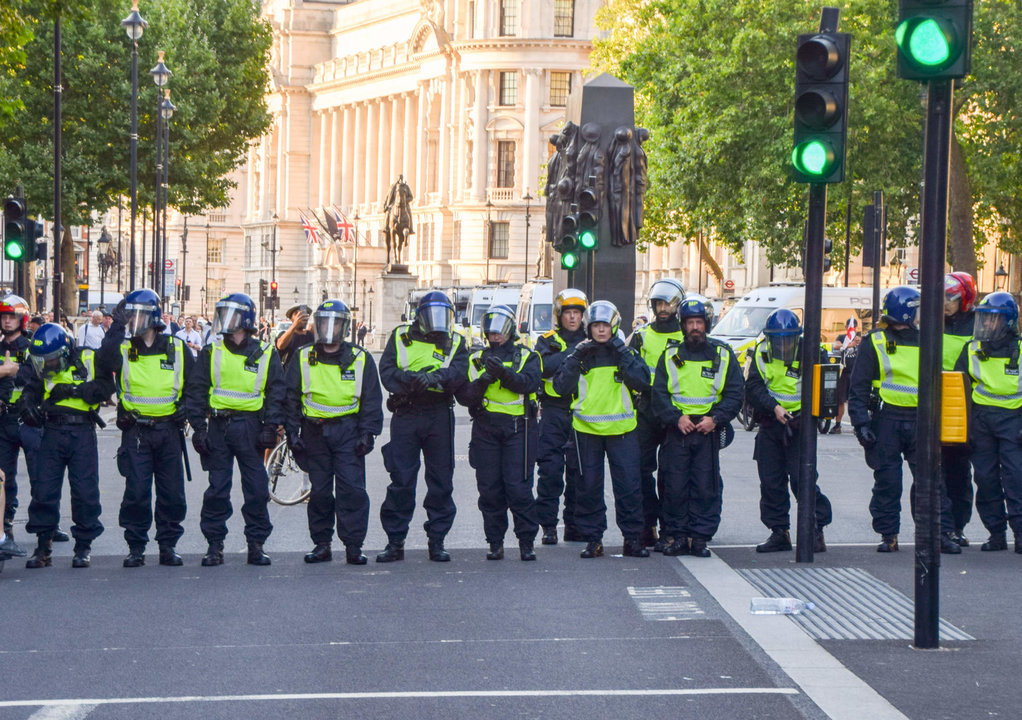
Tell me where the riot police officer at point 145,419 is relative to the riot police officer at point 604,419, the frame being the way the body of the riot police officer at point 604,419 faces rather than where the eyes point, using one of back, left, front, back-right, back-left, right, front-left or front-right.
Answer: right

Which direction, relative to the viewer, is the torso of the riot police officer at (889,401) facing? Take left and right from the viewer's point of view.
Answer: facing the viewer and to the right of the viewer

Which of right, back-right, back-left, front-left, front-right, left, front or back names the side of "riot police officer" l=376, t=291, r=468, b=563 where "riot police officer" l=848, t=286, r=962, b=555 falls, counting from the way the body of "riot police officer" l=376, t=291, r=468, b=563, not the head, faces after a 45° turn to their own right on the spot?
back-left

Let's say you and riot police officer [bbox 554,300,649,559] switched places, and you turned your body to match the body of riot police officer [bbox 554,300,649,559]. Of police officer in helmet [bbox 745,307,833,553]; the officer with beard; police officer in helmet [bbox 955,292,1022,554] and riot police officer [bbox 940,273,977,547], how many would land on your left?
4

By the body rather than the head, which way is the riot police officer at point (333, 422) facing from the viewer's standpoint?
toward the camera

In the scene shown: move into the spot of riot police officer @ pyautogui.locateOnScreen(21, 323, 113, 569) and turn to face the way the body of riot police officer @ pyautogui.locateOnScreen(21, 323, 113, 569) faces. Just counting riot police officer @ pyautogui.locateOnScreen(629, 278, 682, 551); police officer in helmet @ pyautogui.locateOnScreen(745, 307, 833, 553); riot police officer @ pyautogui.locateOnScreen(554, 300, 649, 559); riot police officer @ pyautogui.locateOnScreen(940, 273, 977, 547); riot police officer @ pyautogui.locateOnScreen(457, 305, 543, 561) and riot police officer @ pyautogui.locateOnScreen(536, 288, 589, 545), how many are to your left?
6

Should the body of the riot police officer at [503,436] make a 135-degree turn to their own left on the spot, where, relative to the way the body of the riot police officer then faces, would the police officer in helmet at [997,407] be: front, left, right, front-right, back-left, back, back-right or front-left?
front-right

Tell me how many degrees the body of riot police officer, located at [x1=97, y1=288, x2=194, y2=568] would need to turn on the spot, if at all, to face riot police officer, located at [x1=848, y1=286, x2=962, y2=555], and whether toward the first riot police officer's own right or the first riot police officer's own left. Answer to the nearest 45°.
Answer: approximately 90° to the first riot police officer's own left

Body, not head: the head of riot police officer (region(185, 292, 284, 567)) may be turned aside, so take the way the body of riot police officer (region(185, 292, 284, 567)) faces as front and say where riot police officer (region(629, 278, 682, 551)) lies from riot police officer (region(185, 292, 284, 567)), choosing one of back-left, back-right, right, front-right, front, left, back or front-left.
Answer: left

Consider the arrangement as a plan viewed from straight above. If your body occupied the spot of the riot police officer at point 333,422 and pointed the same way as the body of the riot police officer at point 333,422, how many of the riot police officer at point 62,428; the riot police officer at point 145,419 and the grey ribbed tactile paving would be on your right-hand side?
2

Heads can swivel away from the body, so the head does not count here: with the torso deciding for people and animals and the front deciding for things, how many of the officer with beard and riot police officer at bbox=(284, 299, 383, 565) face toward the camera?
2

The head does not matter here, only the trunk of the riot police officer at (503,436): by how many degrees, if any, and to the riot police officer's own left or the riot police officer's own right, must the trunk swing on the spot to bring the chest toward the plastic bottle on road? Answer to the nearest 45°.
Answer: approximately 45° to the riot police officer's own left

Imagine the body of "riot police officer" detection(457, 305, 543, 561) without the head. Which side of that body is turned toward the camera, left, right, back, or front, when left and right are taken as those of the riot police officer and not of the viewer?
front
